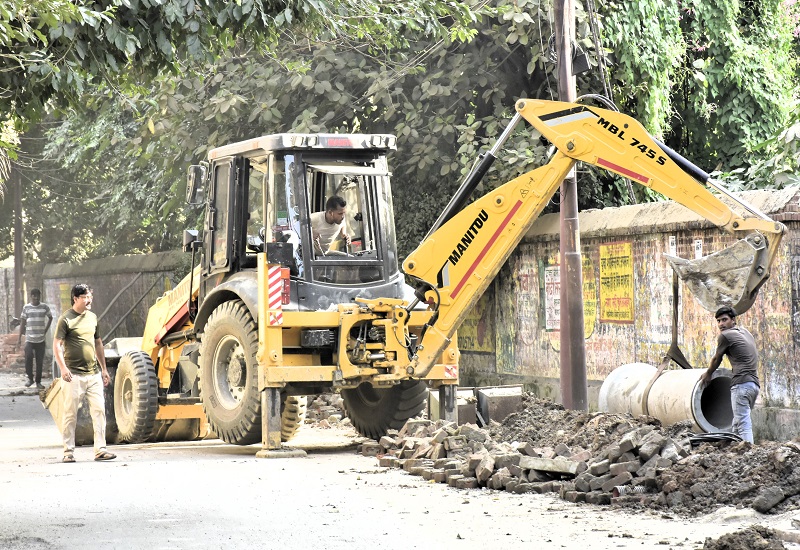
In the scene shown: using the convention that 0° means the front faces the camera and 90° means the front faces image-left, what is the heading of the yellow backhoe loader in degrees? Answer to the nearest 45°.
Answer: approximately 135°

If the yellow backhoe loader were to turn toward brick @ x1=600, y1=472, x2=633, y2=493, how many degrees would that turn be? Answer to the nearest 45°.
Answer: approximately 180°

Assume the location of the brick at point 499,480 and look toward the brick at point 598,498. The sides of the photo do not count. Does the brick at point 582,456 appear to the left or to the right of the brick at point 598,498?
left

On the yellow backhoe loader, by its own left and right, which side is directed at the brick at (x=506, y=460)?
back

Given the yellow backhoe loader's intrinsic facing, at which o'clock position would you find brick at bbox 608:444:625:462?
The brick is roughly at 6 o'clock from the yellow backhoe loader.
